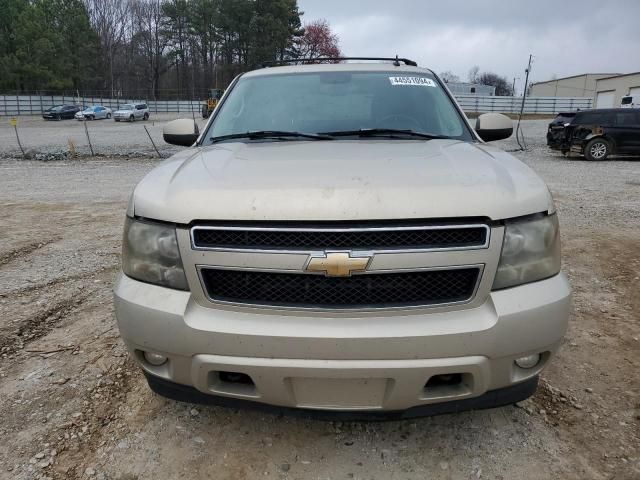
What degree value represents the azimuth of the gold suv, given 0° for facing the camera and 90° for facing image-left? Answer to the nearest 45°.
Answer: approximately 0°

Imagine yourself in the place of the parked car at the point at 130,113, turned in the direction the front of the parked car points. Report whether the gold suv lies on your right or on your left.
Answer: on your left

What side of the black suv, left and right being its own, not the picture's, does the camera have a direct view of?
right

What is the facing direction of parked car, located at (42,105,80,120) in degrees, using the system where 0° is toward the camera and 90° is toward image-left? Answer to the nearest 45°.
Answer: approximately 45°

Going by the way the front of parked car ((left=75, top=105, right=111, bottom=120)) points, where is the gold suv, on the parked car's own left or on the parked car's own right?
on the parked car's own left

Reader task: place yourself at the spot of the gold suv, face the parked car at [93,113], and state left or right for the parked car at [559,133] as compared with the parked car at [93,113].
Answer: right

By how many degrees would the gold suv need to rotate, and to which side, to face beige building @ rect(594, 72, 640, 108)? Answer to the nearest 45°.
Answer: approximately 135° to its left

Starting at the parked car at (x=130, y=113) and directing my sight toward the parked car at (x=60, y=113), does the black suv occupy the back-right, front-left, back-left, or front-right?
back-left
